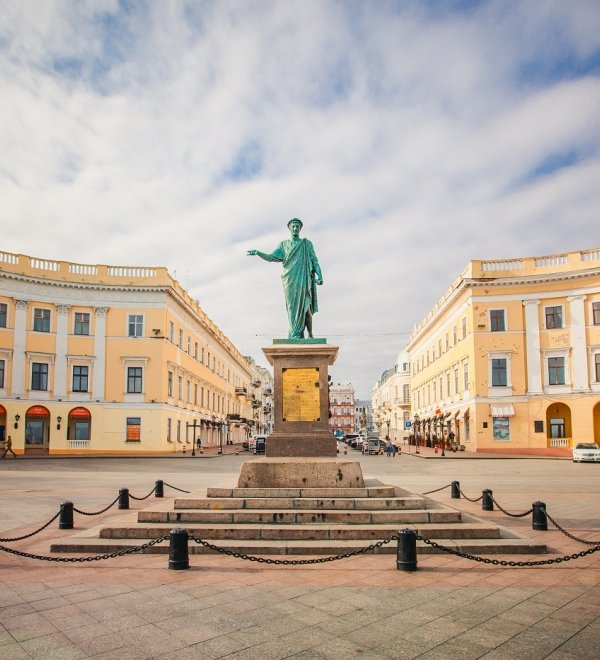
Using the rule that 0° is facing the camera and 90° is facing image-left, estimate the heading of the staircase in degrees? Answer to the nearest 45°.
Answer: approximately 0°

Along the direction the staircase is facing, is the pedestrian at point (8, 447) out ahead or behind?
behind

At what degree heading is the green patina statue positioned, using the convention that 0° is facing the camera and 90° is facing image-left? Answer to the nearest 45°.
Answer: approximately 0°

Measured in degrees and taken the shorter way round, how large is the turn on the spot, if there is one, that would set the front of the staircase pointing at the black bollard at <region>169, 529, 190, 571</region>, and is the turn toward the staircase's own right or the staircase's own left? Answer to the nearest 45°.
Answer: approximately 45° to the staircase's own right

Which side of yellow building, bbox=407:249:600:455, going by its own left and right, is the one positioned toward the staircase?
front

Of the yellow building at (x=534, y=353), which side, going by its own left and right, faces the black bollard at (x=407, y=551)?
front

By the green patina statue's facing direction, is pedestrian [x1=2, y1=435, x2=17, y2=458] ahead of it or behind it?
behind

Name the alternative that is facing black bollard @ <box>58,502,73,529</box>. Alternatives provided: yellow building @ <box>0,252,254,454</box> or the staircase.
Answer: the yellow building
